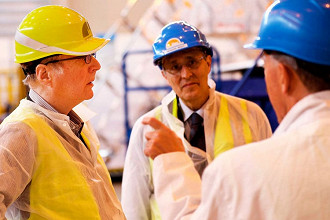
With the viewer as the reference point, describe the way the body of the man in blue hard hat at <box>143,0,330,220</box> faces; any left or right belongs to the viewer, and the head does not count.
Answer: facing away from the viewer and to the left of the viewer

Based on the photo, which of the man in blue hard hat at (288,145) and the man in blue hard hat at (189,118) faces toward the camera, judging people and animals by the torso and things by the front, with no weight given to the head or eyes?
the man in blue hard hat at (189,118)

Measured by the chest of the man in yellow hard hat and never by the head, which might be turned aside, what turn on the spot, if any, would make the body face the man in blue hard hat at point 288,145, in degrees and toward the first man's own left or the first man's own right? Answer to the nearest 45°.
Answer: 0° — they already face them

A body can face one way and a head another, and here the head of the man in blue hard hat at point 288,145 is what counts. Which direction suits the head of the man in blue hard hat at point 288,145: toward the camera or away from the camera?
away from the camera

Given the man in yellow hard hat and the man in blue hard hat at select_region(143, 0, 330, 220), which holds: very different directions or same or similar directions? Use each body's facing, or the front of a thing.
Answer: very different directions

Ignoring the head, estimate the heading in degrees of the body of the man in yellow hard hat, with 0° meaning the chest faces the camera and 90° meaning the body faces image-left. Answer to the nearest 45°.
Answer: approximately 315°

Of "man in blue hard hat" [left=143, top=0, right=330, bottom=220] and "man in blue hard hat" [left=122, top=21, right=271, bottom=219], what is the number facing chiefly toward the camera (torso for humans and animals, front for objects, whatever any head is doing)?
1

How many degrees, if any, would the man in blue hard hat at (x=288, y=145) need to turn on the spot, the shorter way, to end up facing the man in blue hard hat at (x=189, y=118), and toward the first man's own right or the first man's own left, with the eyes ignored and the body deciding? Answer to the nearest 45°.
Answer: approximately 45° to the first man's own right

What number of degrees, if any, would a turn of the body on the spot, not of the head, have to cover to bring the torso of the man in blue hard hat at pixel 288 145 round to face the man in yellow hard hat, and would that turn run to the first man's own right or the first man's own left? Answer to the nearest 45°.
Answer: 0° — they already face them

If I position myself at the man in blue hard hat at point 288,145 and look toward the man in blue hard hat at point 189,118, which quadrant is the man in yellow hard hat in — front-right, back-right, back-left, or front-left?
front-left

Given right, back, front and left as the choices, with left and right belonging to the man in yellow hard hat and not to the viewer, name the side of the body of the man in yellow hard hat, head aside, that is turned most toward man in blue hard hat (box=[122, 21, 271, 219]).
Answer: left

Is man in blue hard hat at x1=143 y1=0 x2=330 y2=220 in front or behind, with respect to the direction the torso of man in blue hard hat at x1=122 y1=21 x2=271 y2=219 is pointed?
in front

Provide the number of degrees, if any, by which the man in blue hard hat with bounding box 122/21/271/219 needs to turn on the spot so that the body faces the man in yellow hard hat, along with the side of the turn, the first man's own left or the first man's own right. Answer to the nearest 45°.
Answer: approximately 45° to the first man's own right

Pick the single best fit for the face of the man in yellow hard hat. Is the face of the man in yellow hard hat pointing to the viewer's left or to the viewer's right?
to the viewer's right

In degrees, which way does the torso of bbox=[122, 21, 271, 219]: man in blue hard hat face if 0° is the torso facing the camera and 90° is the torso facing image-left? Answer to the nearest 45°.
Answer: approximately 0°
